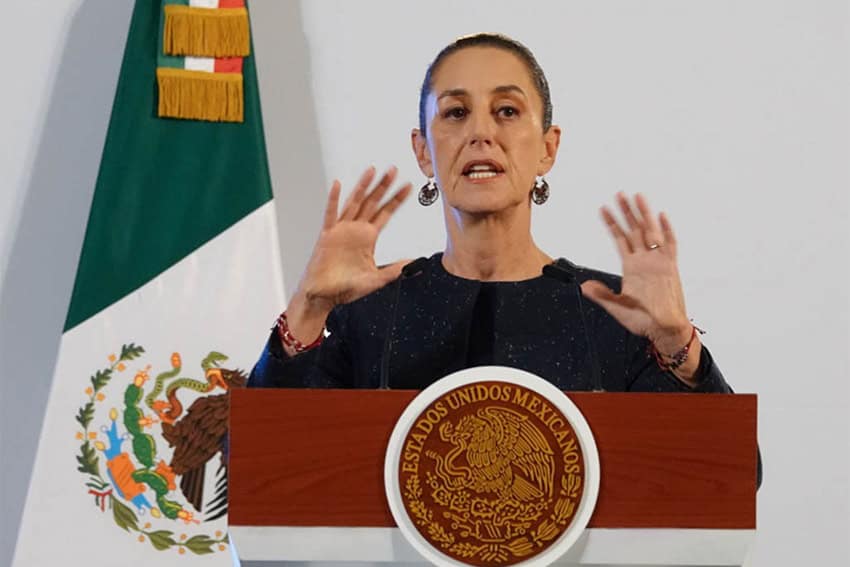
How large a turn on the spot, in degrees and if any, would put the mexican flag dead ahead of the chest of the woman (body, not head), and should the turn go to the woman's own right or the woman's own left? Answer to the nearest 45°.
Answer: approximately 135° to the woman's own right

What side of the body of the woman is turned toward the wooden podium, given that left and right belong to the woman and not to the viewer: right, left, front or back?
front

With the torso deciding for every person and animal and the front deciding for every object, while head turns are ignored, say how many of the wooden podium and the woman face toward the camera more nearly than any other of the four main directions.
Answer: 2

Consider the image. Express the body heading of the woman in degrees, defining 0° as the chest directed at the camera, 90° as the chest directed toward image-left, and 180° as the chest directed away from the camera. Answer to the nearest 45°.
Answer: approximately 0°

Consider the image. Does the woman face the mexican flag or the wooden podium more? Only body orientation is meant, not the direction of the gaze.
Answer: the wooden podium

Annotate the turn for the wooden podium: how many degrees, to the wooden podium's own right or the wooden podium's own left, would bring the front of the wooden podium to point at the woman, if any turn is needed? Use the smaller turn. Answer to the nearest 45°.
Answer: approximately 180°
